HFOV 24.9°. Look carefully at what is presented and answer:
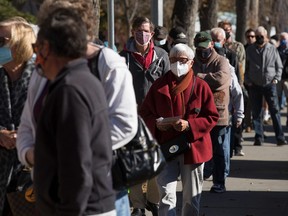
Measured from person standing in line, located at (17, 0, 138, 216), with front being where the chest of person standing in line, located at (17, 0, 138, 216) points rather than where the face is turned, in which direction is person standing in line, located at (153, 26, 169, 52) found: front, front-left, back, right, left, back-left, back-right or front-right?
back-right

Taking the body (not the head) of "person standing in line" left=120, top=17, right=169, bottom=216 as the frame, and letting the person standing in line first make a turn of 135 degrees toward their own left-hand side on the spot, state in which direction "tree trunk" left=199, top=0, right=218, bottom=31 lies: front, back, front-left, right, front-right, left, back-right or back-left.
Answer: front-left

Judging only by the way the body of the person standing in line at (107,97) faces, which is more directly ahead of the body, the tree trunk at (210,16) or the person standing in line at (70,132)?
the person standing in line

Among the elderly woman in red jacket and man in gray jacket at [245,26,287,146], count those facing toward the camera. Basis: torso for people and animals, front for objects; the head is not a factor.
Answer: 2

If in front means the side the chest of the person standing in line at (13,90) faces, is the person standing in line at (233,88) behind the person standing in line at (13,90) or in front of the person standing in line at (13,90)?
behind

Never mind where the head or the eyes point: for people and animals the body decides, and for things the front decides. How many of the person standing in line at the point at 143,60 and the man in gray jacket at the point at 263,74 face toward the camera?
2

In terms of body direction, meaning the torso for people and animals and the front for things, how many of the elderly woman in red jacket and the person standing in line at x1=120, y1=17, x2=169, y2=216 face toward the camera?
2

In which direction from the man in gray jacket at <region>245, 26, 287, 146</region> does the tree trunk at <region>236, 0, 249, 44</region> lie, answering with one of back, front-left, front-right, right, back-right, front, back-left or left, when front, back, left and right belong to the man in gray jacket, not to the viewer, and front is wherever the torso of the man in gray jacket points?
back

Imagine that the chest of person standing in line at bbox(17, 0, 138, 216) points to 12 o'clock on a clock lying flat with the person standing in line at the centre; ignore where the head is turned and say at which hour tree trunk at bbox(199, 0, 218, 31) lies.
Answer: The tree trunk is roughly at 5 o'clock from the person standing in line.
